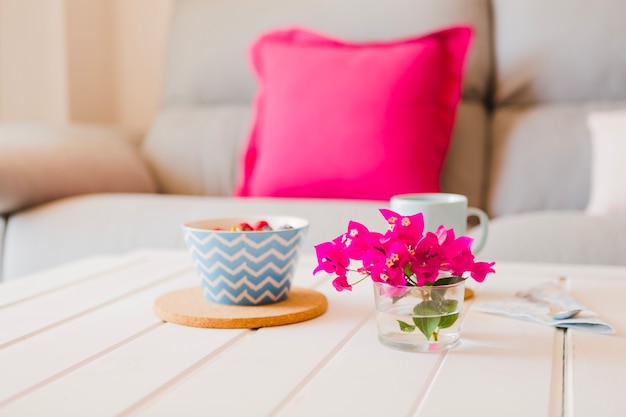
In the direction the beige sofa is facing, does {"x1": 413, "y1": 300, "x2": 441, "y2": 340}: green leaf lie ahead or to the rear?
ahead

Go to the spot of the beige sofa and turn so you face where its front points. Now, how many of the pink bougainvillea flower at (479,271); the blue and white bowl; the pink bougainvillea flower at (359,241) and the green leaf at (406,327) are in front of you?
4

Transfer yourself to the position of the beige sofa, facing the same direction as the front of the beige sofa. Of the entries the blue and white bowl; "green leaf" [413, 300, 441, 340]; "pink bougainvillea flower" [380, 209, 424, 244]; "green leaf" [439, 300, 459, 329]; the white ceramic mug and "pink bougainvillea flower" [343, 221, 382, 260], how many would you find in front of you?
6

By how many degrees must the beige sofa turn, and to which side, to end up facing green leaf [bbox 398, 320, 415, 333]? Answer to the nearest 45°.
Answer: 0° — it already faces it

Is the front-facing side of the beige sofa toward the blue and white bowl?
yes

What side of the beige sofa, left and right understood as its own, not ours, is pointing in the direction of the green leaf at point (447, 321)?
front

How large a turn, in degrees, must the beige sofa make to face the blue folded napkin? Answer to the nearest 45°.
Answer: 0° — it already faces it

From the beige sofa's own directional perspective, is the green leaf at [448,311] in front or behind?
in front

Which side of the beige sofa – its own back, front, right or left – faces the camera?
front

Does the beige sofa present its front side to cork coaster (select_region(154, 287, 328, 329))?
yes

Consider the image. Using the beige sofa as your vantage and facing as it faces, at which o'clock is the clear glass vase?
The clear glass vase is roughly at 12 o'clock from the beige sofa.
